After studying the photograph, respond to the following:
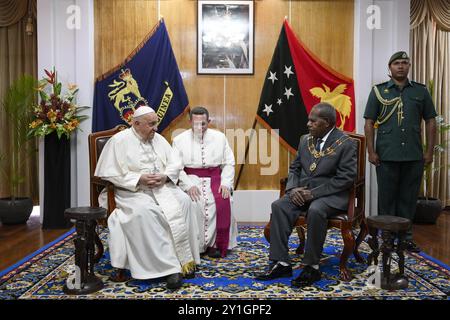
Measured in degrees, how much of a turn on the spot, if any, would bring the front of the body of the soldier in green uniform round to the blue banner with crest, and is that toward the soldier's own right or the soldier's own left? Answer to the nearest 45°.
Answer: approximately 90° to the soldier's own right

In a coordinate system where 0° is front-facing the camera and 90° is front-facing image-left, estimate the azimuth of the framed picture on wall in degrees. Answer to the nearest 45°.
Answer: approximately 0°

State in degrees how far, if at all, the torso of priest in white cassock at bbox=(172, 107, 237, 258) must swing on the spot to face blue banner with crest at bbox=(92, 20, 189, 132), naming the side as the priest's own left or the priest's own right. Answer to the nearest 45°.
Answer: approximately 135° to the priest's own right

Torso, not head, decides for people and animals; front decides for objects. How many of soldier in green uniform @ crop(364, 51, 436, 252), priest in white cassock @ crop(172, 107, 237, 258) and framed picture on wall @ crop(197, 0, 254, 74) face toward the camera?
3

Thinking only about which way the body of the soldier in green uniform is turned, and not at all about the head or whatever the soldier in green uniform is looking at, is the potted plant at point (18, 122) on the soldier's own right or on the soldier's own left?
on the soldier's own right

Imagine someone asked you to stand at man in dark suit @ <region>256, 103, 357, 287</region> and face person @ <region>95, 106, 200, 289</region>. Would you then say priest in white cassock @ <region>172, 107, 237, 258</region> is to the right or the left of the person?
right

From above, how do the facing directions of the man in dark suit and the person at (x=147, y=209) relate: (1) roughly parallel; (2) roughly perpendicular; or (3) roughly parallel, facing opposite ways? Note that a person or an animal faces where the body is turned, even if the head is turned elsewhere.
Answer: roughly perpendicular

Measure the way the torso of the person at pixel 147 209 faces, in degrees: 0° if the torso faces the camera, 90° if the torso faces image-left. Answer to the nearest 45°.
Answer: approximately 315°

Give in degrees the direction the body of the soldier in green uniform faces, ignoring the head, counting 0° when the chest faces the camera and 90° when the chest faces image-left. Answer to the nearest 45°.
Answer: approximately 0°

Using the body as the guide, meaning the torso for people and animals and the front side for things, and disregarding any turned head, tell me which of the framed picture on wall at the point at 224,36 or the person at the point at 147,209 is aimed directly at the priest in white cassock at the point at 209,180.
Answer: the framed picture on wall

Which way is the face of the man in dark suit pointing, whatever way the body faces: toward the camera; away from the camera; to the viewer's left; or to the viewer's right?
to the viewer's left

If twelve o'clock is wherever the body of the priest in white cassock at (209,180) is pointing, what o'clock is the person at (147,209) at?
The person is roughly at 1 o'clock from the priest in white cassock.
